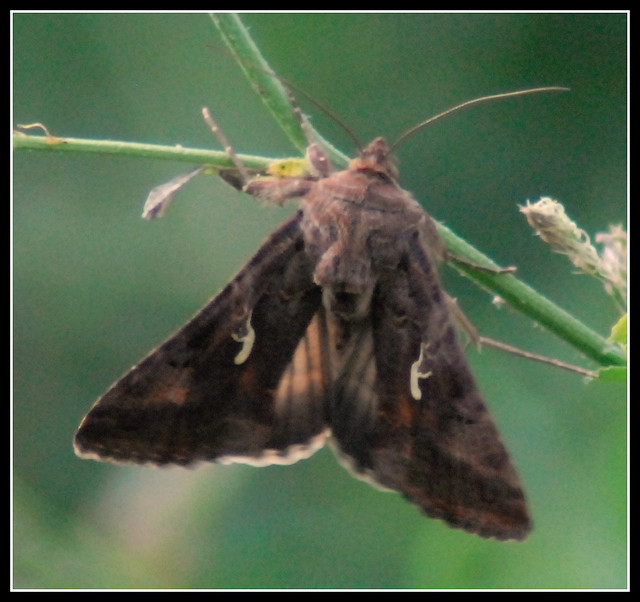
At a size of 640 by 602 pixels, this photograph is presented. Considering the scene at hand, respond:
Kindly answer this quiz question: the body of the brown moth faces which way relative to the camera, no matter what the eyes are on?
away from the camera
